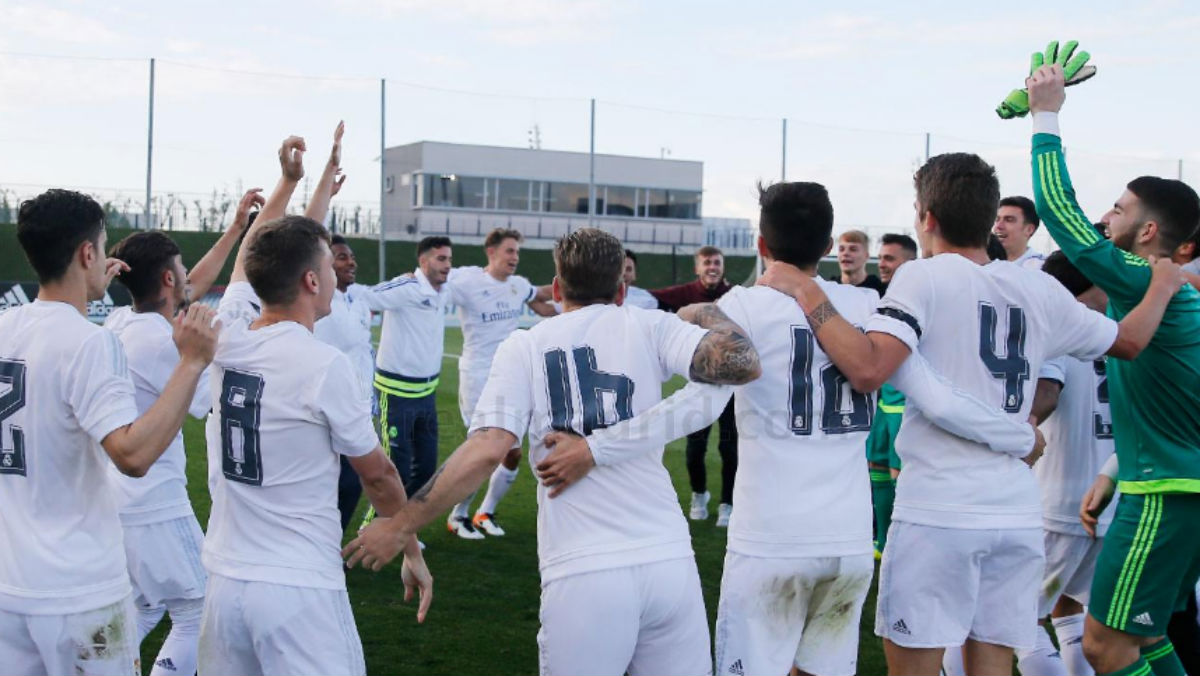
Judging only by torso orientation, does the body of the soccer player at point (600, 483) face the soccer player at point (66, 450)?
no

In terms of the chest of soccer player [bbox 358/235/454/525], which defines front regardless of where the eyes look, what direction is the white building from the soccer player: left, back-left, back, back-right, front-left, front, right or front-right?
back-left

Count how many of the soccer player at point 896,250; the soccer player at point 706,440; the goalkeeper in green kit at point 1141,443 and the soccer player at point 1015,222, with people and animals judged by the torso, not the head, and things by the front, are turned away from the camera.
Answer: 0

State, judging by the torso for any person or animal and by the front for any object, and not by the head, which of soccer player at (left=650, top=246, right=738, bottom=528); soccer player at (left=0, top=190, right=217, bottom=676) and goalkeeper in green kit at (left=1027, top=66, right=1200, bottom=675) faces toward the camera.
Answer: soccer player at (left=650, top=246, right=738, bottom=528)

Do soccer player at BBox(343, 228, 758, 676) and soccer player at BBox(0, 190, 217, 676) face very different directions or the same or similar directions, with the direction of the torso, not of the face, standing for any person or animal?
same or similar directions

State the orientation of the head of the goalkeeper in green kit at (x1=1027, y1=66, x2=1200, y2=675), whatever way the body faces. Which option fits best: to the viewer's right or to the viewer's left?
to the viewer's left

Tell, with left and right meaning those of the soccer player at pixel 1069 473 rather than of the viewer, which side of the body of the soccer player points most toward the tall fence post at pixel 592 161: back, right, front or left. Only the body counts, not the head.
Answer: front

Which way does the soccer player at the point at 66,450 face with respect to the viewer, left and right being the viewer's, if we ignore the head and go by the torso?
facing away from the viewer and to the right of the viewer

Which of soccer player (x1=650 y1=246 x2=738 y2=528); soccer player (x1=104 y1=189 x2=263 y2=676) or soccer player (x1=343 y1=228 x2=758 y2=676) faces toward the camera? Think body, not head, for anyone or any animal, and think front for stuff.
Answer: soccer player (x1=650 y1=246 x2=738 y2=528)

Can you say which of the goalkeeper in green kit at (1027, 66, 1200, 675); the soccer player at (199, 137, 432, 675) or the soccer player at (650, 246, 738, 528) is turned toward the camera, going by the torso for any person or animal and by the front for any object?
the soccer player at (650, 246, 738, 528)

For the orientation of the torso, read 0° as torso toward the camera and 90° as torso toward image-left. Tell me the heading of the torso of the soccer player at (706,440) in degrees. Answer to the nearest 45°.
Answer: approximately 0°

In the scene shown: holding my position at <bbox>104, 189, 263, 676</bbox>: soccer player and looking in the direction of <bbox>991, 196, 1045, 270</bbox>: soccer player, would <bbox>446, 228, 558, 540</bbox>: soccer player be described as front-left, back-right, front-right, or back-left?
front-left

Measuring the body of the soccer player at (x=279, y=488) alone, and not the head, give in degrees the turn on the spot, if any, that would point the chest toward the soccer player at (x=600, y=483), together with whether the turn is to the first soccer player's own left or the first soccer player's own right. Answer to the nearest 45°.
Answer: approximately 45° to the first soccer player's own right

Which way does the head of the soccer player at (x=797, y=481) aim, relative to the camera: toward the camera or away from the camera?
away from the camera

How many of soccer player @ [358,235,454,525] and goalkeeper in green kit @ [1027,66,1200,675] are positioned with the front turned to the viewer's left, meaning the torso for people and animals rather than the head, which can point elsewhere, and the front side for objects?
1

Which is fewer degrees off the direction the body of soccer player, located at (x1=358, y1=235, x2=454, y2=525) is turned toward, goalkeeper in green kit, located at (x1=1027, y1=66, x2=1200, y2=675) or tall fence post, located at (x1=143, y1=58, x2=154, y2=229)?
the goalkeeper in green kit

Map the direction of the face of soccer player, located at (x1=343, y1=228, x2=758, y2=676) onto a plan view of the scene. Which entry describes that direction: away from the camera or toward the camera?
away from the camera

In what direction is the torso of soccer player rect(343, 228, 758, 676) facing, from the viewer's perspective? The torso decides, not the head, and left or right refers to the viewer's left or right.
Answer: facing away from the viewer
